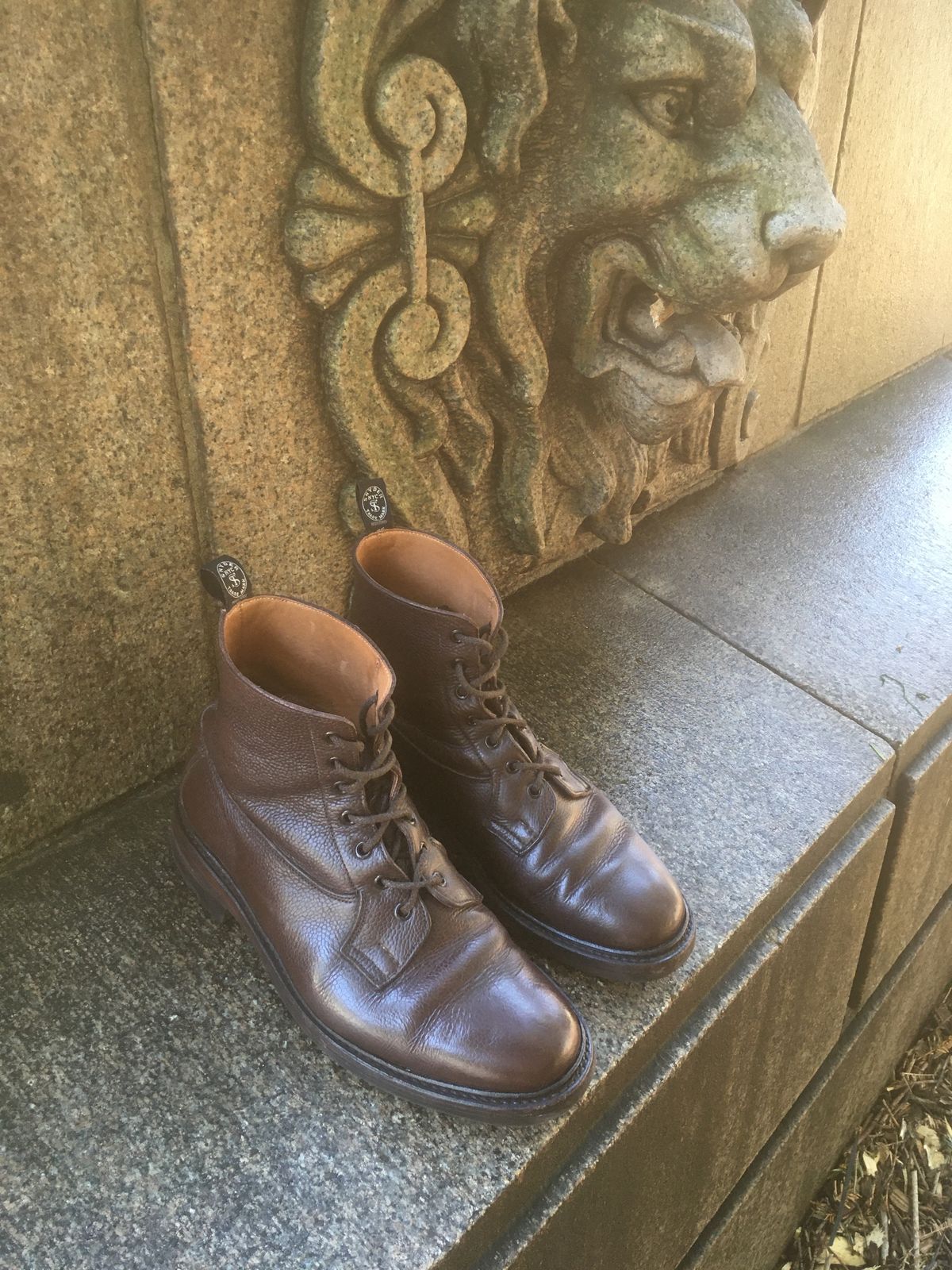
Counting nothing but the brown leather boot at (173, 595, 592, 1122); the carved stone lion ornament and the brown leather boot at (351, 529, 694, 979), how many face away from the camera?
0

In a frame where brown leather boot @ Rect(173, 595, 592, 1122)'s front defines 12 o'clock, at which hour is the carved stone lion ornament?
The carved stone lion ornament is roughly at 8 o'clock from the brown leather boot.

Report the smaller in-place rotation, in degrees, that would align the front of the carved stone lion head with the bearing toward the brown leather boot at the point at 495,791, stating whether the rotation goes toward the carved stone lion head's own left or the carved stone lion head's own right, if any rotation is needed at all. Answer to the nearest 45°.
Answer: approximately 45° to the carved stone lion head's own right

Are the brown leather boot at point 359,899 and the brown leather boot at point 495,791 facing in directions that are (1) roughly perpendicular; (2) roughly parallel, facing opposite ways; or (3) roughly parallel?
roughly parallel

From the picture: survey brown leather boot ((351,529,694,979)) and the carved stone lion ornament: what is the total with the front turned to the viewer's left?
0

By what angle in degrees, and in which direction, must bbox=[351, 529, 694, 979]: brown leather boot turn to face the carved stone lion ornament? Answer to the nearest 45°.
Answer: approximately 135° to its left

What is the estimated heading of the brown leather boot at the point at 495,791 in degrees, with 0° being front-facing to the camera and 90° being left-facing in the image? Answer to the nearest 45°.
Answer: approximately 315°

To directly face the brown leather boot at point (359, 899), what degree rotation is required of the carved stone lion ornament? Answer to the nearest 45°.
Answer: approximately 45° to its right

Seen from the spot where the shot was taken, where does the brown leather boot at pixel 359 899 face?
facing the viewer and to the right of the viewer

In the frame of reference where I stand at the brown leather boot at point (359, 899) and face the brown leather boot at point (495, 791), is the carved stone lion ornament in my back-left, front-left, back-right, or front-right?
front-left

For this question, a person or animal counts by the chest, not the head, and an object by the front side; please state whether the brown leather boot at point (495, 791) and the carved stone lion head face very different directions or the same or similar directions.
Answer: same or similar directions

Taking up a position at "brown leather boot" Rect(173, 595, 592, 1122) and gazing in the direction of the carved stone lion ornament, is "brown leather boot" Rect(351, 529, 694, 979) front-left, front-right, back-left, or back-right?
front-right
